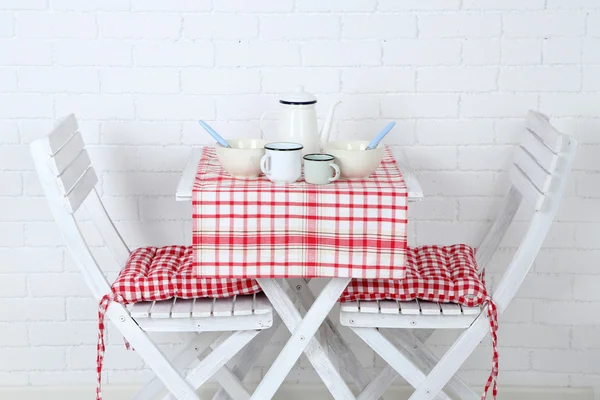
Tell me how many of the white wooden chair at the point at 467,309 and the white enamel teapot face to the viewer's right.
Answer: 1

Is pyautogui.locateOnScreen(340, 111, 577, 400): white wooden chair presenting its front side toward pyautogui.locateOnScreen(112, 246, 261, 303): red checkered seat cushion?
yes

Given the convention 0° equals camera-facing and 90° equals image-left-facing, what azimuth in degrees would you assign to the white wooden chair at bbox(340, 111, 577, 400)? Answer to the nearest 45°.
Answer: approximately 90°

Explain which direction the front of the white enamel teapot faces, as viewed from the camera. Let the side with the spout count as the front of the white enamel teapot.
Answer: facing to the right of the viewer

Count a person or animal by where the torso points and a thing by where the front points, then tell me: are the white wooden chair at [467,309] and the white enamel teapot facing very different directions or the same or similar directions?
very different directions
